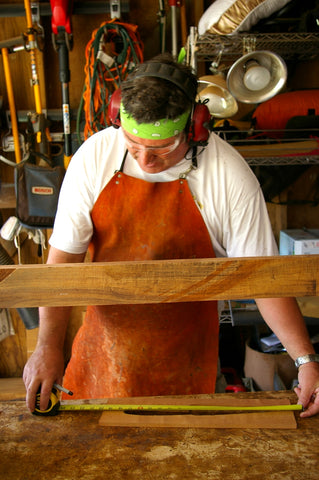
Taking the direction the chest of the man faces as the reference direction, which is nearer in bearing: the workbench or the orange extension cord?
the workbench

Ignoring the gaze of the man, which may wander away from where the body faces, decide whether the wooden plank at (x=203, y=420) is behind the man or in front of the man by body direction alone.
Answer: in front

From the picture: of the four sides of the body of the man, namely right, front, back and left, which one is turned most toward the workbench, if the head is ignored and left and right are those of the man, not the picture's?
front

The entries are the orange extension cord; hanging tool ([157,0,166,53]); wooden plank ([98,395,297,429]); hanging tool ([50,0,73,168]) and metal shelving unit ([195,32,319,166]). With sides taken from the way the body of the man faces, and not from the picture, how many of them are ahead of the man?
1

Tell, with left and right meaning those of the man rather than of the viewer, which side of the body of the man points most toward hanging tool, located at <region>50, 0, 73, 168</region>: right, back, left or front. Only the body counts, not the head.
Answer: back

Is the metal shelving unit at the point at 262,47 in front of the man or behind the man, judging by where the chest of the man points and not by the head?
behind

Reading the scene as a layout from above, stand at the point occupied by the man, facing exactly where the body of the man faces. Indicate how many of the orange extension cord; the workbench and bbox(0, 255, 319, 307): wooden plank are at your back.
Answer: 1

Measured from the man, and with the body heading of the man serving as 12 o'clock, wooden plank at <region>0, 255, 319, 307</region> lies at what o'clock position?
The wooden plank is roughly at 12 o'clock from the man.

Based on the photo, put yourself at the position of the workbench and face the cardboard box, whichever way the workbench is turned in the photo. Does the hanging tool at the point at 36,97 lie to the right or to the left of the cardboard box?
left

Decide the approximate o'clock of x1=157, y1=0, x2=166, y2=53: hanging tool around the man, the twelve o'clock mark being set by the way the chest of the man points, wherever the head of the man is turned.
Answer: The hanging tool is roughly at 6 o'clock from the man.

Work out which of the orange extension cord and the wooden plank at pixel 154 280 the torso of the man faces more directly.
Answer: the wooden plank

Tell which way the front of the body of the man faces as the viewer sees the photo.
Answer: toward the camera

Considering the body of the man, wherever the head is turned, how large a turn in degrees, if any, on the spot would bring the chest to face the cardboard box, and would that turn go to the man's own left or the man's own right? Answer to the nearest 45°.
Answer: approximately 135° to the man's own left

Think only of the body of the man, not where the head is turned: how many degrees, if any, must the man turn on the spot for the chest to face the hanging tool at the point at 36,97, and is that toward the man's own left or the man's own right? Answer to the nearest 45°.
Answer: approximately 135° to the man's own right
